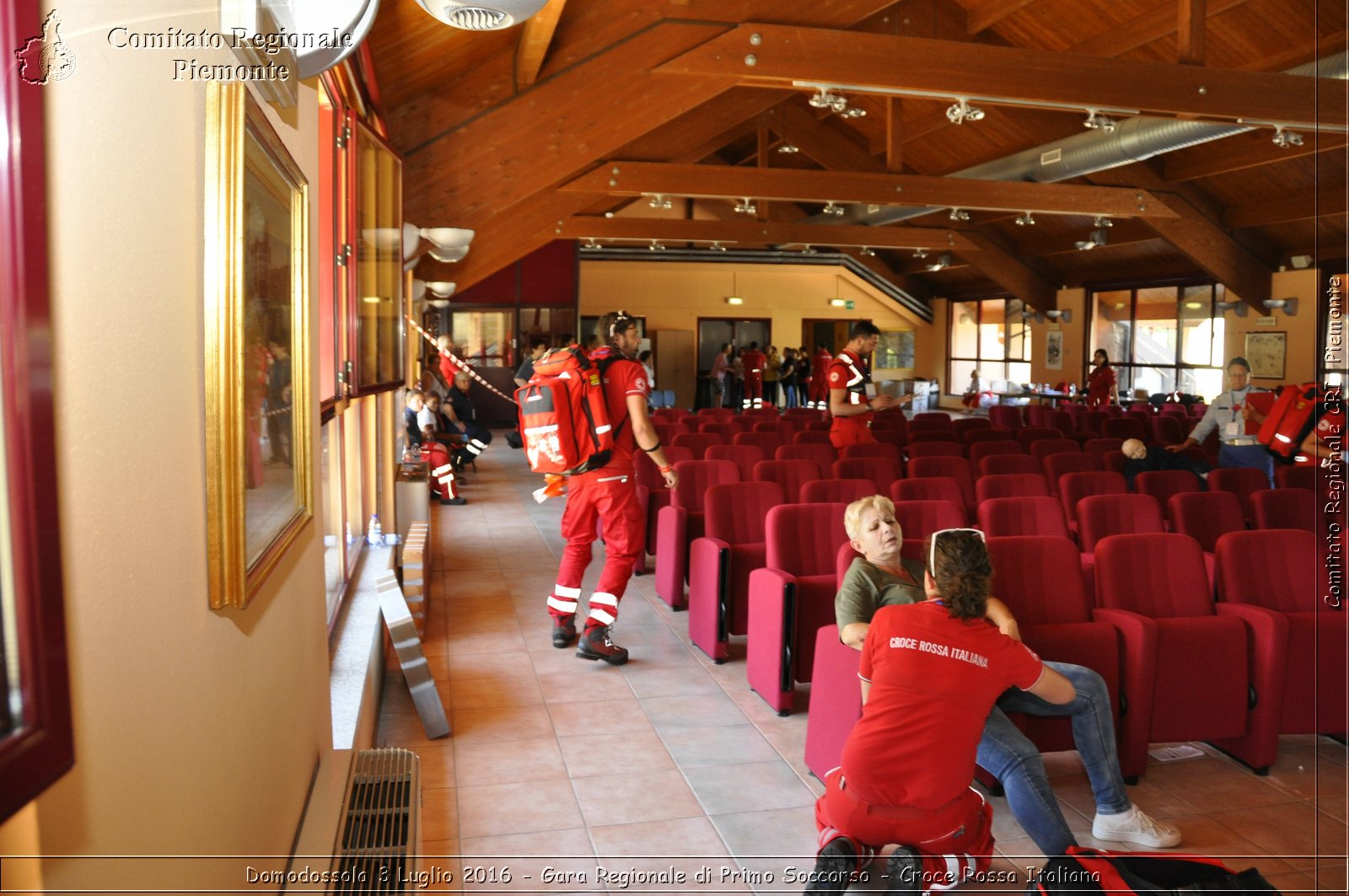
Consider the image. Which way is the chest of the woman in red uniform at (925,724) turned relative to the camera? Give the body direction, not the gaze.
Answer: away from the camera

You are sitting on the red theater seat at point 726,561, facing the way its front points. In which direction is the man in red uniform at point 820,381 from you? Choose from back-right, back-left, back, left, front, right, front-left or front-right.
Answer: back-left

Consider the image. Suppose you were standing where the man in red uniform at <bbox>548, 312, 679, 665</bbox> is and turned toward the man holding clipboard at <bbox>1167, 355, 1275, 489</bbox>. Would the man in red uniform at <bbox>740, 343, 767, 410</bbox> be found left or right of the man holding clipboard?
left

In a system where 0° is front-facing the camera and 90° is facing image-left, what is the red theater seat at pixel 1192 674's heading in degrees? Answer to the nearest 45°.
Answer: approximately 315°

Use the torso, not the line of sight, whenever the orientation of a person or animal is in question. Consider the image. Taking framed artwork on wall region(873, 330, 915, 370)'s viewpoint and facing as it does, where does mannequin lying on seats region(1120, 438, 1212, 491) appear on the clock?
The mannequin lying on seats is roughly at 12 o'clock from the framed artwork on wall.

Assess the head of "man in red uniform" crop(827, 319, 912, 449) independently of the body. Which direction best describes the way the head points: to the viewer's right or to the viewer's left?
to the viewer's right

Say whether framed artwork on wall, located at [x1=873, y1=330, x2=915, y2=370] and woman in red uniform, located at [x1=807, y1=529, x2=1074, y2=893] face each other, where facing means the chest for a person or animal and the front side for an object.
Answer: yes

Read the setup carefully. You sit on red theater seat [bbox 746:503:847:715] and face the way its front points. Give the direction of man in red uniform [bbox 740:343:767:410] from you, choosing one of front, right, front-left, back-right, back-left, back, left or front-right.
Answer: back-left
